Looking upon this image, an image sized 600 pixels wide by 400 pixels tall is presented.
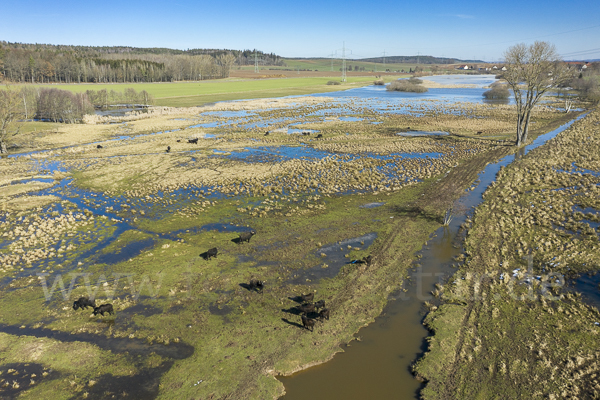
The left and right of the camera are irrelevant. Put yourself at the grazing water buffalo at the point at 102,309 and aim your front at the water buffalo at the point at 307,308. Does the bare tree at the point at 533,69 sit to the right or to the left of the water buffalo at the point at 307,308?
left

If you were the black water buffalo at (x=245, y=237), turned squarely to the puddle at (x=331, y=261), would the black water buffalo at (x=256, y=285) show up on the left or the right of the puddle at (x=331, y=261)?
right
